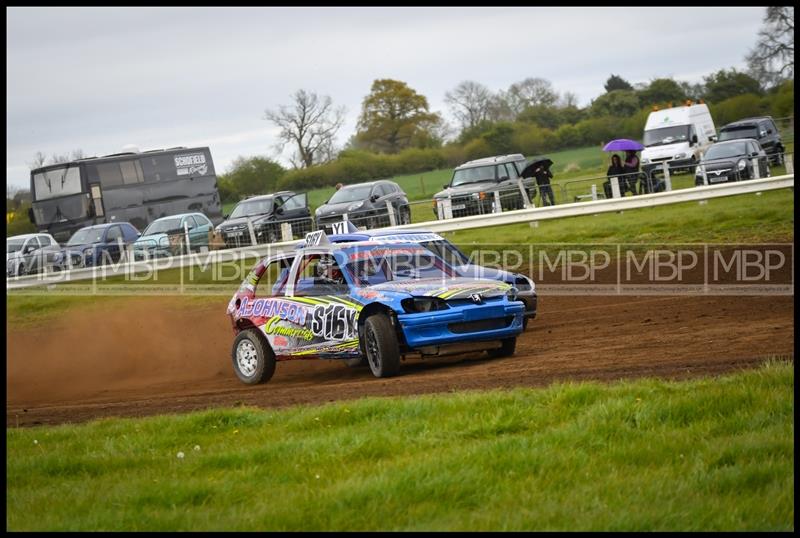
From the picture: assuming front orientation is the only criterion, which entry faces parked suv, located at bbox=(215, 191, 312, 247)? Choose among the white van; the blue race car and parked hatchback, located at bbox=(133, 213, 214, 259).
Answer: the white van

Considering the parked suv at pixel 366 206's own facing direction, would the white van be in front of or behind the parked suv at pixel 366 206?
behind

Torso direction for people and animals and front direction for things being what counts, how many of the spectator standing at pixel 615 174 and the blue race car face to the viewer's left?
0

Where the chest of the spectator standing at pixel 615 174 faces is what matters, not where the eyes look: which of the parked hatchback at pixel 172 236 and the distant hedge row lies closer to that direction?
the parked hatchback

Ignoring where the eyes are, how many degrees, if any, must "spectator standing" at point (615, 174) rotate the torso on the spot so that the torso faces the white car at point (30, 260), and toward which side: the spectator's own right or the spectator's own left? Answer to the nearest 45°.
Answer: approximately 90° to the spectator's own right

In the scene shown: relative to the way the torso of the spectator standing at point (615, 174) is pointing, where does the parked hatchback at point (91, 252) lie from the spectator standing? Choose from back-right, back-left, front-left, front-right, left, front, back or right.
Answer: right

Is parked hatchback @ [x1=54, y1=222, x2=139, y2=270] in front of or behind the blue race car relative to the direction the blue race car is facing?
behind

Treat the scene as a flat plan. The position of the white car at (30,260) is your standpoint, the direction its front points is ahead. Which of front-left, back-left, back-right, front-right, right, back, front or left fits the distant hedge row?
back

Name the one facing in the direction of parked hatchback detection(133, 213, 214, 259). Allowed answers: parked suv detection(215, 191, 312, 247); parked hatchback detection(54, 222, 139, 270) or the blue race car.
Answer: parked suv detection(215, 191, 312, 247)

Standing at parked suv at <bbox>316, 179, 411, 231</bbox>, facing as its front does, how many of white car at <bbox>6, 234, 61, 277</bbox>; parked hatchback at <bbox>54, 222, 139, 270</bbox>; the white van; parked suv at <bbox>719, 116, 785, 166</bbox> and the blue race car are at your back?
2

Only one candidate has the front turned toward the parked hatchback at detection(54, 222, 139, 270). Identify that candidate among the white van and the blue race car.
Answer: the white van

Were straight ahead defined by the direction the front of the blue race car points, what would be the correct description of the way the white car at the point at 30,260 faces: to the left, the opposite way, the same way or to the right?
to the right

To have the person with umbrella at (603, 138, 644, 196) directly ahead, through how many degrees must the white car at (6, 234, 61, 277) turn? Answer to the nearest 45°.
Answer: approximately 135° to its left

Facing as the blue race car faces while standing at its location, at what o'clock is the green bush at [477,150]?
The green bush is roughly at 8 o'clock from the blue race car.
